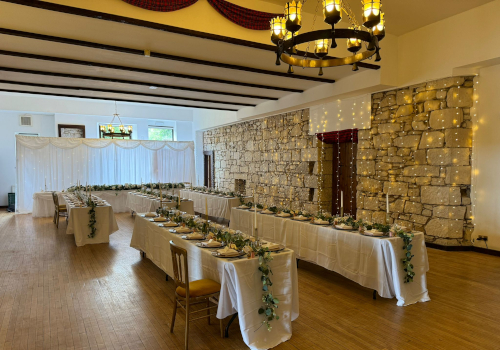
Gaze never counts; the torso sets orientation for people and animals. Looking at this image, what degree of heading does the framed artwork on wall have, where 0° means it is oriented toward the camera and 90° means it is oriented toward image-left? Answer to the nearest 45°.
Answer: approximately 0°

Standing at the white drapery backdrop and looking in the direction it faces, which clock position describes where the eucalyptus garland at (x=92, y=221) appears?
The eucalyptus garland is roughly at 12 o'clock from the white drapery backdrop.

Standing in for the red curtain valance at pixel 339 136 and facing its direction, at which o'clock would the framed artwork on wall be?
The framed artwork on wall is roughly at 2 o'clock from the red curtain valance.

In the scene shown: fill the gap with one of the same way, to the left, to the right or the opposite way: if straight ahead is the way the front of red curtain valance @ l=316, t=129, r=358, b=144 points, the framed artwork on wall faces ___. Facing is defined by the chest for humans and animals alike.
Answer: to the left

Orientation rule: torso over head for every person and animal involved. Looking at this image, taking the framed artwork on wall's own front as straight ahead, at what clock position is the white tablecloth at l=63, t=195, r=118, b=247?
The white tablecloth is roughly at 12 o'clock from the framed artwork on wall.

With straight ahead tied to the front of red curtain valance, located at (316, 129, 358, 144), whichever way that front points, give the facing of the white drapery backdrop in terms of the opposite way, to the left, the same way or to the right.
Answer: to the left

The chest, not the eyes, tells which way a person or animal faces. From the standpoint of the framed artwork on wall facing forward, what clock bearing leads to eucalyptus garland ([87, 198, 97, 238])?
The eucalyptus garland is roughly at 12 o'clock from the framed artwork on wall.

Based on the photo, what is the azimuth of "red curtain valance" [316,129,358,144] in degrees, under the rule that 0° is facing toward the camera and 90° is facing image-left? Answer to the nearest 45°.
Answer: approximately 45°

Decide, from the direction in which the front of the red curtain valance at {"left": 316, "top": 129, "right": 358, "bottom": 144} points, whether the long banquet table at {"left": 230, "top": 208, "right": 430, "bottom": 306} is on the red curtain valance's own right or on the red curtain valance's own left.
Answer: on the red curtain valance's own left

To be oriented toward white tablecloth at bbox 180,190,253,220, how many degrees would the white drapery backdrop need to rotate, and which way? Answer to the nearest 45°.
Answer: approximately 45° to its left

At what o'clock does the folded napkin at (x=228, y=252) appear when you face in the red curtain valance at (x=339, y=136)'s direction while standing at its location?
The folded napkin is roughly at 11 o'clock from the red curtain valance.

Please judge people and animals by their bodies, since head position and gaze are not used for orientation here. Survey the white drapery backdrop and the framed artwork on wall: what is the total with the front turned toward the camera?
2
